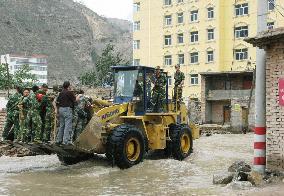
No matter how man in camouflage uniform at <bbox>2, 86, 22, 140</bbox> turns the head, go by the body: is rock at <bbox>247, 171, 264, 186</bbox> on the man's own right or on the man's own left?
on the man's own right

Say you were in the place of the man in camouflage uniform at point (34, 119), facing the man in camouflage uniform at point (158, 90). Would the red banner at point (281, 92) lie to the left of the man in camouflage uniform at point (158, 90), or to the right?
right

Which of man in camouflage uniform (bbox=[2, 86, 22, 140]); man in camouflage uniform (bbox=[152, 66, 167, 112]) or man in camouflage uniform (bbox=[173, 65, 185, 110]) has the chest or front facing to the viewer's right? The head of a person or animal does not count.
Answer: man in camouflage uniform (bbox=[2, 86, 22, 140])

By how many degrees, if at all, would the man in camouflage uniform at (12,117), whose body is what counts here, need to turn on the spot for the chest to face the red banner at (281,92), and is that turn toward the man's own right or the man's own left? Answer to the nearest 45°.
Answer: approximately 45° to the man's own right

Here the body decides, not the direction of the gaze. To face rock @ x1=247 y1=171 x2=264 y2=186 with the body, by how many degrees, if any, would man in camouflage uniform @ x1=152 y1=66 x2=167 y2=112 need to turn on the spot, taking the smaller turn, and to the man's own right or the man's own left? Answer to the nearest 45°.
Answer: approximately 90° to the man's own left

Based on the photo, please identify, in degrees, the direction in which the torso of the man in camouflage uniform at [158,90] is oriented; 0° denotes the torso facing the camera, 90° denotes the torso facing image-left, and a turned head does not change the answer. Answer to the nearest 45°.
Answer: approximately 45°

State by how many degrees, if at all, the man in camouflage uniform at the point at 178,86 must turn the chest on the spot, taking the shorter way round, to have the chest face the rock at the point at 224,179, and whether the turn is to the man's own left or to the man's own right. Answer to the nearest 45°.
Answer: approximately 45° to the man's own left

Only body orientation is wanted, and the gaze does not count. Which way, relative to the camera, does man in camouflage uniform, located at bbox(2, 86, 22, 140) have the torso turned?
to the viewer's right

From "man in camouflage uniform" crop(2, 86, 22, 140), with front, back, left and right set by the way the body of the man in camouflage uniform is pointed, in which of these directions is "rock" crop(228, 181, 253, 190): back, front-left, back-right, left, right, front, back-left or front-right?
front-right

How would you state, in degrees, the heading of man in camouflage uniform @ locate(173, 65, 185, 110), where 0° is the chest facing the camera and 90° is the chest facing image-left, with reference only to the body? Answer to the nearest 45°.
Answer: approximately 45°

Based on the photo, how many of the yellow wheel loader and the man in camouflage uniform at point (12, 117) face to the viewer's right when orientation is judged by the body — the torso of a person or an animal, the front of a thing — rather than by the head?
1

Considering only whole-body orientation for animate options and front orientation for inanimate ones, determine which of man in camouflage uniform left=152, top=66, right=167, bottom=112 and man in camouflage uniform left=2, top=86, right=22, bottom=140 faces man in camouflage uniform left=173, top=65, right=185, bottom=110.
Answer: man in camouflage uniform left=2, top=86, right=22, bottom=140
